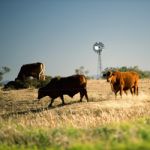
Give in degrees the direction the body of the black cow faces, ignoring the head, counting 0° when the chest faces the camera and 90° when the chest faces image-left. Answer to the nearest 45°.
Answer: approximately 90°

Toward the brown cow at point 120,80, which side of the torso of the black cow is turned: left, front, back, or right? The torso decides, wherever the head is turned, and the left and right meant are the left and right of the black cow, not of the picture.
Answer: back
